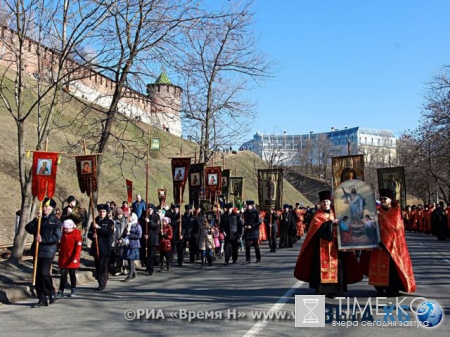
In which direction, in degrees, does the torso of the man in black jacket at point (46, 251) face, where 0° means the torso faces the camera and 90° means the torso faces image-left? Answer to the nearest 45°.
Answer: approximately 45°

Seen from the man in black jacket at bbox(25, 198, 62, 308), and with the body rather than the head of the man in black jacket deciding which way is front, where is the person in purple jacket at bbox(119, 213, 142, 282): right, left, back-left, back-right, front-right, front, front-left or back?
back

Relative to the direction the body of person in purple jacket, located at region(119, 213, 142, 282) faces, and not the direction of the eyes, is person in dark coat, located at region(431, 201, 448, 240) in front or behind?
behind

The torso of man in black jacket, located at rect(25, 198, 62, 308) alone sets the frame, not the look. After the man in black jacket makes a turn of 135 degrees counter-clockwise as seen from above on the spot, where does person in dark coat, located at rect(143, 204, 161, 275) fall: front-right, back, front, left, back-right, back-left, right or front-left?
front-left

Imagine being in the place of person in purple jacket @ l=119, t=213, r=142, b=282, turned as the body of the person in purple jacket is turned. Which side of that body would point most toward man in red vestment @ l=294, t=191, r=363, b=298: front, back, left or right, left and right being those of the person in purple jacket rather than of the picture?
left

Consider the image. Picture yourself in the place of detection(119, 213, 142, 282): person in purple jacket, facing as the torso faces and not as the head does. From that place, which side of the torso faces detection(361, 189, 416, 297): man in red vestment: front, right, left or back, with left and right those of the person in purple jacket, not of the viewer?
left

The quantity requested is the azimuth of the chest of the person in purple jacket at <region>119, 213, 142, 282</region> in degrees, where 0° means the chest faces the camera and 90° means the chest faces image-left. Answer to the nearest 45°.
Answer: approximately 45°

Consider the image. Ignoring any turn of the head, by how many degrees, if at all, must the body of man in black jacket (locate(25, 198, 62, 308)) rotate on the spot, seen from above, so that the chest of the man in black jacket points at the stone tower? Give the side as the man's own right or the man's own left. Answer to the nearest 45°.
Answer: approximately 180°
